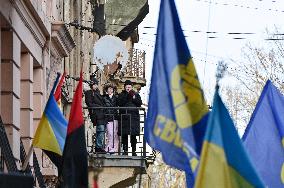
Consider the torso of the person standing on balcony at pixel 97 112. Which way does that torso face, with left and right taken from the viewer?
facing the viewer and to the right of the viewer

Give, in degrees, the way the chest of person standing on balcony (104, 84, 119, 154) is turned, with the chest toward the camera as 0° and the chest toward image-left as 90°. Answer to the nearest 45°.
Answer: approximately 0°

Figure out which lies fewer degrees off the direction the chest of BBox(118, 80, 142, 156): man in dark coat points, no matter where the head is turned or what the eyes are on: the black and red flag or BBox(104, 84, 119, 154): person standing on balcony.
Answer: the black and red flag

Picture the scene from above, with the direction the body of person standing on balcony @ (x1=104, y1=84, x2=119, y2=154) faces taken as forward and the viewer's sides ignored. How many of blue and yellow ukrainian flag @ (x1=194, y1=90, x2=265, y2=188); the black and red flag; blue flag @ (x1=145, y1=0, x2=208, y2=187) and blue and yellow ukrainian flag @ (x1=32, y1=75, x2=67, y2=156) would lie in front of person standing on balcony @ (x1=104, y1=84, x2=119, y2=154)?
4

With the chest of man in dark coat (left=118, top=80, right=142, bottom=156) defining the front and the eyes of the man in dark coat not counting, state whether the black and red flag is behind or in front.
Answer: in front

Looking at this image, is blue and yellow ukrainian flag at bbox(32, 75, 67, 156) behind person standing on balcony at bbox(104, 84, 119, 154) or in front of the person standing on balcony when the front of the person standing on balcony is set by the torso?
in front

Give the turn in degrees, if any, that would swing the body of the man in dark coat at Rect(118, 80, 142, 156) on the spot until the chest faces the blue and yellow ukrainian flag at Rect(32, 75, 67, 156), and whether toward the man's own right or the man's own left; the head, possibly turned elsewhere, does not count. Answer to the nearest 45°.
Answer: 0° — they already face it

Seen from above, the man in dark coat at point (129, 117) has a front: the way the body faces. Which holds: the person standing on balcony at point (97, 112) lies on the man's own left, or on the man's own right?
on the man's own right
